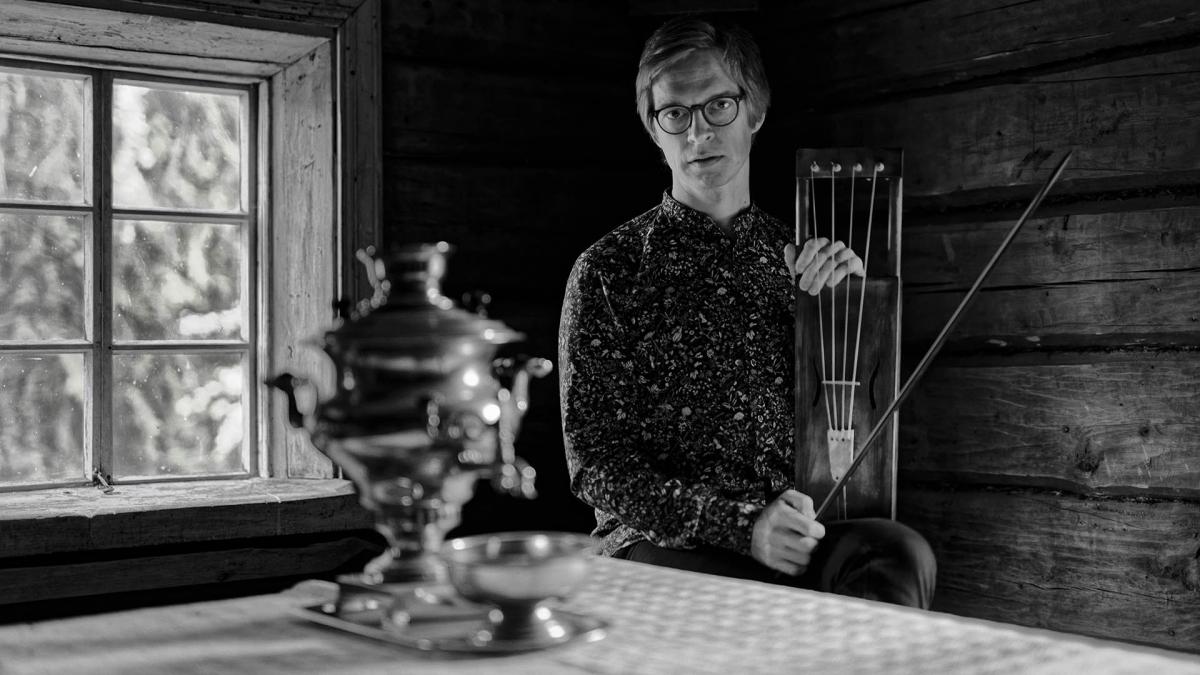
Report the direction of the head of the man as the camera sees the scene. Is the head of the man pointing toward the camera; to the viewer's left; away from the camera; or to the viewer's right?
toward the camera

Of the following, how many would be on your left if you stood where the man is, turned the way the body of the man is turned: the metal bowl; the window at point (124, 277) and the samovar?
0

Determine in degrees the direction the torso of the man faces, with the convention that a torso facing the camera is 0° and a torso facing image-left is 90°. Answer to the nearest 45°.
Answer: approximately 315°

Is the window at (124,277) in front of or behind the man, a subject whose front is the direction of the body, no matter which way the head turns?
behind

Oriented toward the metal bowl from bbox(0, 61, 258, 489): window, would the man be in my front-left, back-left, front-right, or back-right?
front-left

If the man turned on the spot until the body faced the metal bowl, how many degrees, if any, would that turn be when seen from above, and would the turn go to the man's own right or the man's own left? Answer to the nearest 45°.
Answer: approximately 45° to the man's own right

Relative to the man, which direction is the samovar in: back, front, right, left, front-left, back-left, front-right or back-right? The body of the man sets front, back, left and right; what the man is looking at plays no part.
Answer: front-right

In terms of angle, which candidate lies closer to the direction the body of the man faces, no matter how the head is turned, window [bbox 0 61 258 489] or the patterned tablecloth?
the patterned tablecloth
